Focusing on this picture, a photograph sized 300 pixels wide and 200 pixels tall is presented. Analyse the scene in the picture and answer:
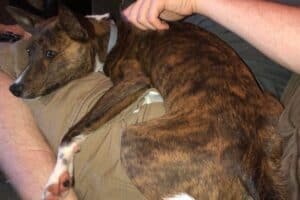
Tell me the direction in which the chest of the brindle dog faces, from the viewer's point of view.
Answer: to the viewer's left
